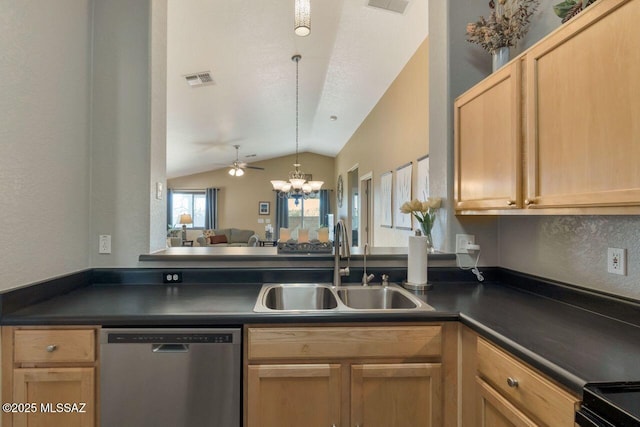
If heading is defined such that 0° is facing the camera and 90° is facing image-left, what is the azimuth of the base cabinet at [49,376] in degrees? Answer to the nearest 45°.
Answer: approximately 0°

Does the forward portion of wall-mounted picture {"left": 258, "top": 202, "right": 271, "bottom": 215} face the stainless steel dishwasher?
yes

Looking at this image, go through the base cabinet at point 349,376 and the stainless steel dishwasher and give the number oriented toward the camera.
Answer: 2

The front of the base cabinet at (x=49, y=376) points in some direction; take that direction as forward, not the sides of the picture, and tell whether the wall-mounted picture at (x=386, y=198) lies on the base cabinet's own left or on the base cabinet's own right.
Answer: on the base cabinet's own left
